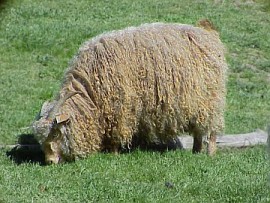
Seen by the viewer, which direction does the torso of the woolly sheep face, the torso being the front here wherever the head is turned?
to the viewer's left
